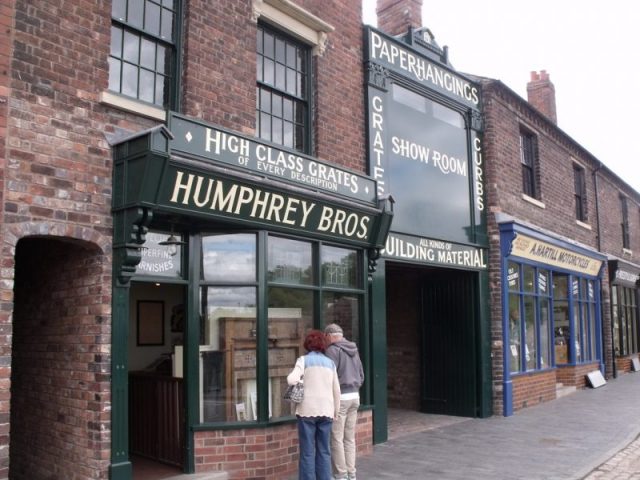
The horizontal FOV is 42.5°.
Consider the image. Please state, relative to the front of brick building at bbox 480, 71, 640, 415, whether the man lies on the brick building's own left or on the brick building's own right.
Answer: on the brick building's own right

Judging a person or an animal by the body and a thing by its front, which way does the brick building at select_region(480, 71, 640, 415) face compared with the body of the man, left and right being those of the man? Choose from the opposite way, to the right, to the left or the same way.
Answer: the opposite way

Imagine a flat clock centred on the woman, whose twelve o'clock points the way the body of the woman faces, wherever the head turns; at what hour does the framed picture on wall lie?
The framed picture on wall is roughly at 11 o'clock from the woman.

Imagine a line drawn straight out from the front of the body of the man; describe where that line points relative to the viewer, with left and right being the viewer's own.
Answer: facing away from the viewer and to the left of the viewer

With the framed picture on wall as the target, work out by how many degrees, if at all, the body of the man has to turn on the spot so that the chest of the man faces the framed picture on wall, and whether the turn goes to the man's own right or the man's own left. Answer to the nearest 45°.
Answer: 0° — they already face it

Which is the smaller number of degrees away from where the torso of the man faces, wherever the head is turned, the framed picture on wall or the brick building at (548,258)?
the framed picture on wall

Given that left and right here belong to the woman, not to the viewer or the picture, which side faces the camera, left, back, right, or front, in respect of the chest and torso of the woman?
back

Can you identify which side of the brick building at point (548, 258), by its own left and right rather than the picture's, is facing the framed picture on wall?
right

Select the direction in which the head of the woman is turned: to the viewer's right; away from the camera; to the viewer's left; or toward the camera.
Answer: away from the camera
